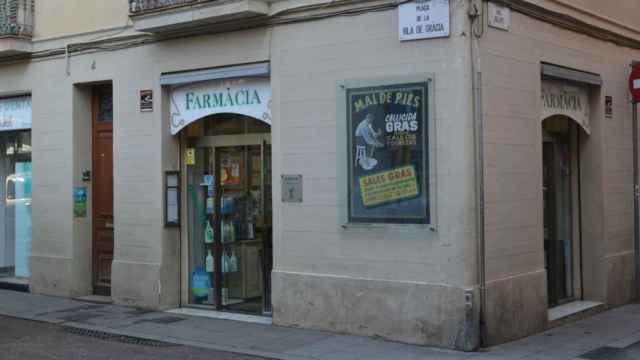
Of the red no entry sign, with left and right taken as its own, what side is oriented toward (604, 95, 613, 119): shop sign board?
right

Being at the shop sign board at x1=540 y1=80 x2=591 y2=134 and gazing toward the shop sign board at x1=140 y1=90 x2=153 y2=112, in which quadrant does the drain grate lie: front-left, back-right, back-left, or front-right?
front-left

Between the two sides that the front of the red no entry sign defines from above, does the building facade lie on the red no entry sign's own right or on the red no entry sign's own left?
on the red no entry sign's own right

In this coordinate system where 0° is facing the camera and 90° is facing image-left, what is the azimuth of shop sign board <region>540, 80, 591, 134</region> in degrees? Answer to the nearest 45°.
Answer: approximately 315°

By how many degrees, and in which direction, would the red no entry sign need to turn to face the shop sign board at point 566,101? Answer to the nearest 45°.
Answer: approximately 90° to its right

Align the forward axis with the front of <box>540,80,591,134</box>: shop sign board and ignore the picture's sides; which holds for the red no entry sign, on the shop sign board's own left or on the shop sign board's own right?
on the shop sign board's own left

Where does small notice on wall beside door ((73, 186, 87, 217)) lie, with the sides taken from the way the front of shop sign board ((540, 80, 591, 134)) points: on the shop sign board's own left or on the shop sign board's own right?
on the shop sign board's own right

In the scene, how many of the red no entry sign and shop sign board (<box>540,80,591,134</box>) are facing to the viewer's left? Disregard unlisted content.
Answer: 0

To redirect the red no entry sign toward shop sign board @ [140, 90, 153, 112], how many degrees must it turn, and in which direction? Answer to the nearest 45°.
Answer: approximately 90° to its right

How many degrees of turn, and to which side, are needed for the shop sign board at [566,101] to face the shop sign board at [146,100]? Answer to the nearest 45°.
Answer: approximately 135° to its right
